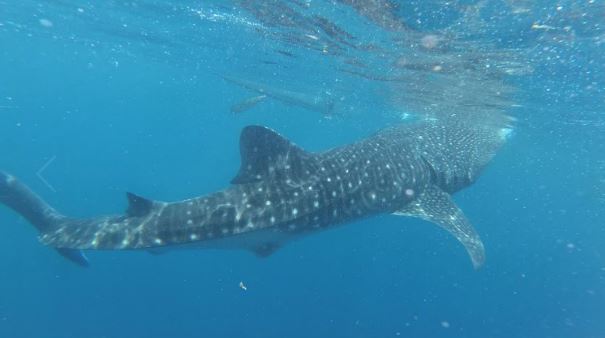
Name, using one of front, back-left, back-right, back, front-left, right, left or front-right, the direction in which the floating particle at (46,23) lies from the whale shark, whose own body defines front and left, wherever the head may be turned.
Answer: back-left

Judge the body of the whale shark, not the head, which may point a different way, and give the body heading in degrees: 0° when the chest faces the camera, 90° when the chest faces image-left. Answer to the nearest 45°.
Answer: approximately 270°
